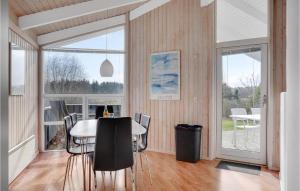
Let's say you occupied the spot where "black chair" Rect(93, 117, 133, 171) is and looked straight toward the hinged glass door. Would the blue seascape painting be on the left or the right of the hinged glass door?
left

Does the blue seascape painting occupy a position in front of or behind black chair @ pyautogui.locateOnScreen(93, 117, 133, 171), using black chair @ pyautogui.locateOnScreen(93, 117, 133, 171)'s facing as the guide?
in front

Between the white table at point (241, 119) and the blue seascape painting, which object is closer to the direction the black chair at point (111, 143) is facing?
the blue seascape painting

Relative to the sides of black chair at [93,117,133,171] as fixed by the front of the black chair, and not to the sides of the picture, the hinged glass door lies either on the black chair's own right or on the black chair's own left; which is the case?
on the black chair's own right

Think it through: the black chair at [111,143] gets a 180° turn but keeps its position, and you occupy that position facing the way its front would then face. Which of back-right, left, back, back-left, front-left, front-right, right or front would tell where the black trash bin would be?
back-left

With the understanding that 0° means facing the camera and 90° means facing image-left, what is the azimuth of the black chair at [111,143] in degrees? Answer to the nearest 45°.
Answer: approximately 180°

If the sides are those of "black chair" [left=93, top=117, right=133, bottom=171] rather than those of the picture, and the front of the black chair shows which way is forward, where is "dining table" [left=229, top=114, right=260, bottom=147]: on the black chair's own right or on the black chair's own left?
on the black chair's own right

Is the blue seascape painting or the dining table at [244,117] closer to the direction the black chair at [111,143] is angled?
the blue seascape painting

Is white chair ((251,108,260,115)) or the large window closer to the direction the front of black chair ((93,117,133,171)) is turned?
the large window

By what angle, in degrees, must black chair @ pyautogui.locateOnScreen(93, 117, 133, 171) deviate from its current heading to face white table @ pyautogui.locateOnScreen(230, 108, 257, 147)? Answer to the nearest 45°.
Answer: approximately 45° to its right

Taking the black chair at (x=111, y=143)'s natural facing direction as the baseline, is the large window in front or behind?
in front

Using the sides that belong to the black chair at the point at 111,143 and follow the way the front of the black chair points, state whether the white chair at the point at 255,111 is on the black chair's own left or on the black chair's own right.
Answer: on the black chair's own right
